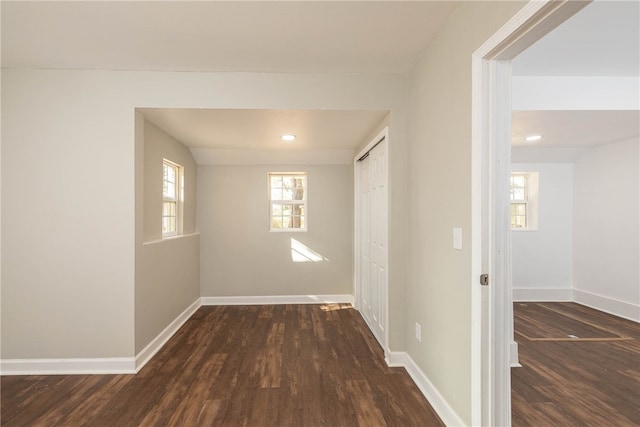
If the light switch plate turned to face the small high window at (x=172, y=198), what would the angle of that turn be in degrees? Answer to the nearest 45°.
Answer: approximately 45° to its right

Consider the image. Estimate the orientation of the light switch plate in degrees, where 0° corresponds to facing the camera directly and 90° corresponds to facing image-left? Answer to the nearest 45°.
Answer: approximately 45°

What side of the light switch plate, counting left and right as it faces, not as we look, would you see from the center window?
right

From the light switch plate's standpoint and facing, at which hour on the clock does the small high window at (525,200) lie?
The small high window is roughly at 5 o'clock from the light switch plate.

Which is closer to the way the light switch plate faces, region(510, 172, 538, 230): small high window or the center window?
the center window

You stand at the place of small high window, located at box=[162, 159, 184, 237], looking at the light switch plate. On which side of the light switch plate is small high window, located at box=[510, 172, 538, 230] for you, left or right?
left
